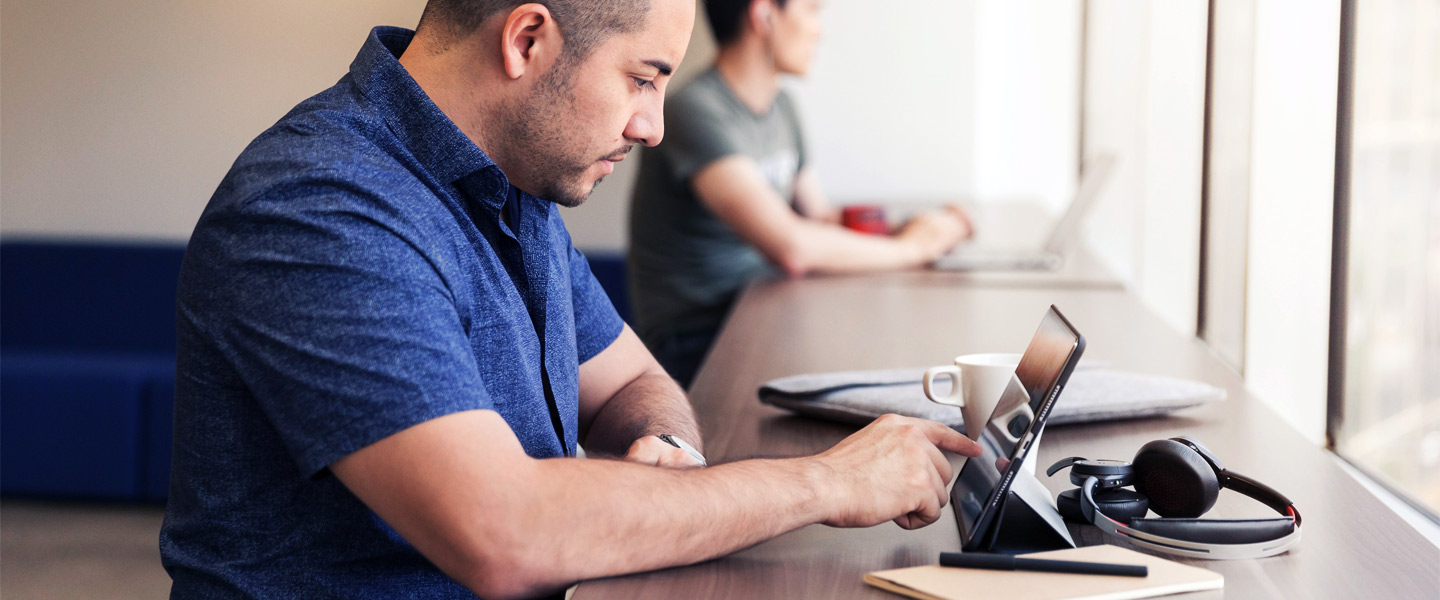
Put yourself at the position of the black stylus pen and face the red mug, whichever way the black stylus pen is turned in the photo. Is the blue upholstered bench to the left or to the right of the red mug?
left

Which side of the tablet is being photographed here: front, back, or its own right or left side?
left

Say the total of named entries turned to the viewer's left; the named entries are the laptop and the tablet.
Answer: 2

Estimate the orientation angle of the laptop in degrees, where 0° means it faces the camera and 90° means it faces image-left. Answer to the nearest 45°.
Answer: approximately 90°

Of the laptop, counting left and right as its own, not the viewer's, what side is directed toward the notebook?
left

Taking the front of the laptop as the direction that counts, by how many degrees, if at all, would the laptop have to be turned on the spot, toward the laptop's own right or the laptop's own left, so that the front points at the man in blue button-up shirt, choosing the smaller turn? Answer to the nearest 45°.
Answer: approximately 90° to the laptop's own left

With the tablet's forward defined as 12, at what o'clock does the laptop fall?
The laptop is roughly at 3 o'clock from the tablet.

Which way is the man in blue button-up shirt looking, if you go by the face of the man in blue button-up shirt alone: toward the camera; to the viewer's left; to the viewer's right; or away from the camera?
to the viewer's right
